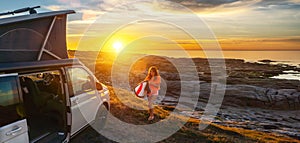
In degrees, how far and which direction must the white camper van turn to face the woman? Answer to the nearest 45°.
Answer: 0° — it already faces them

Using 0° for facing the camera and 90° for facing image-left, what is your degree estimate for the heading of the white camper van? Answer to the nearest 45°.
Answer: approximately 225°
